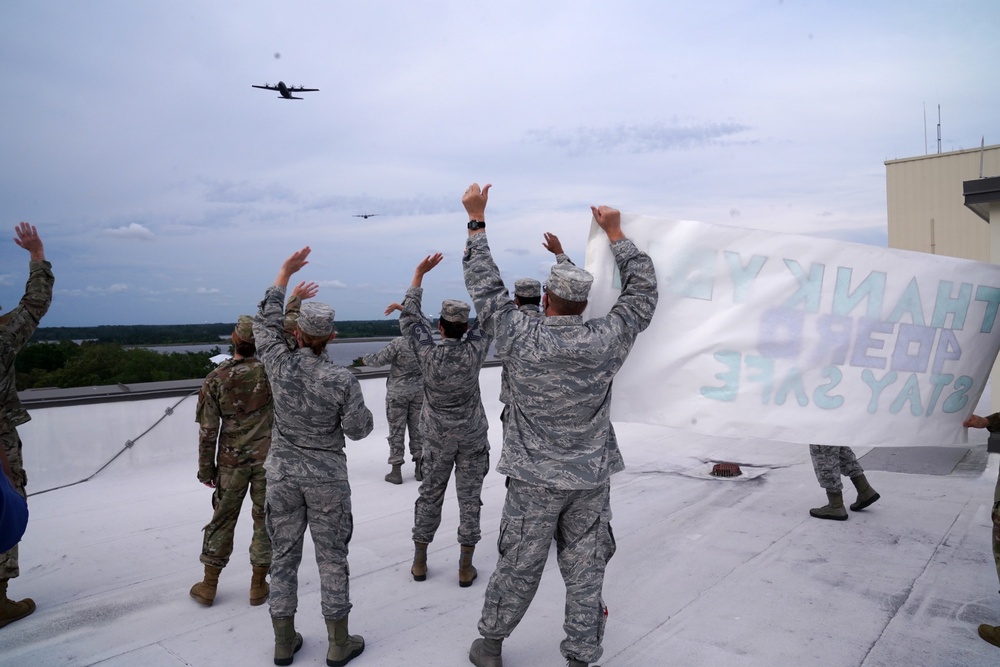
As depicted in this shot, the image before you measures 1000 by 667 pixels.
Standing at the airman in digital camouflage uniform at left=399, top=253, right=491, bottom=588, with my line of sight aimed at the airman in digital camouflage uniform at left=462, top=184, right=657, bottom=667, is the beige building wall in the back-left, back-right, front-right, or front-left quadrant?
back-left

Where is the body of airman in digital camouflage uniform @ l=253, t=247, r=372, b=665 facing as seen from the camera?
away from the camera

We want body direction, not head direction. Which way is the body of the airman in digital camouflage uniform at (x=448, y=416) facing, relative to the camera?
away from the camera

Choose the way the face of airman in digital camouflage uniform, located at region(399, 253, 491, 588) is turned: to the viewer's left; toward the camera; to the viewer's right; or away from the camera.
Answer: away from the camera

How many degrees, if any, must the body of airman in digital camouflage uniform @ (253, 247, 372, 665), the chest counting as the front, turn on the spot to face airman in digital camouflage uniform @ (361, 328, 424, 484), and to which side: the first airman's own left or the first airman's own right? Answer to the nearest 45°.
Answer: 0° — they already face them

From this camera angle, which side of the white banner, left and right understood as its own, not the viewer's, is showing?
back

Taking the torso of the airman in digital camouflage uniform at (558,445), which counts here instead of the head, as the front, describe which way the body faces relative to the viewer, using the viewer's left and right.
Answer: facing away from the viewer

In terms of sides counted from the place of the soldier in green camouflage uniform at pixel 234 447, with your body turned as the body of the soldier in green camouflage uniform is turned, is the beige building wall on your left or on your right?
on your right

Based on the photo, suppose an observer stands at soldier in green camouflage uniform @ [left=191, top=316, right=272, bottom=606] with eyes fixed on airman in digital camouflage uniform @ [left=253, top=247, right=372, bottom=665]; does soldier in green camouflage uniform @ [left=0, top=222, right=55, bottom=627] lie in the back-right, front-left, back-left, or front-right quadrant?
back-right

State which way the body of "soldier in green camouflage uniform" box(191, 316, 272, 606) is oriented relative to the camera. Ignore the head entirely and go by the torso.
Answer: away from the camera

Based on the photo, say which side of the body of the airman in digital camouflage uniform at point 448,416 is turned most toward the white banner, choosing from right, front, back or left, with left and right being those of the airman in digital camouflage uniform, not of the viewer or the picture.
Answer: right
